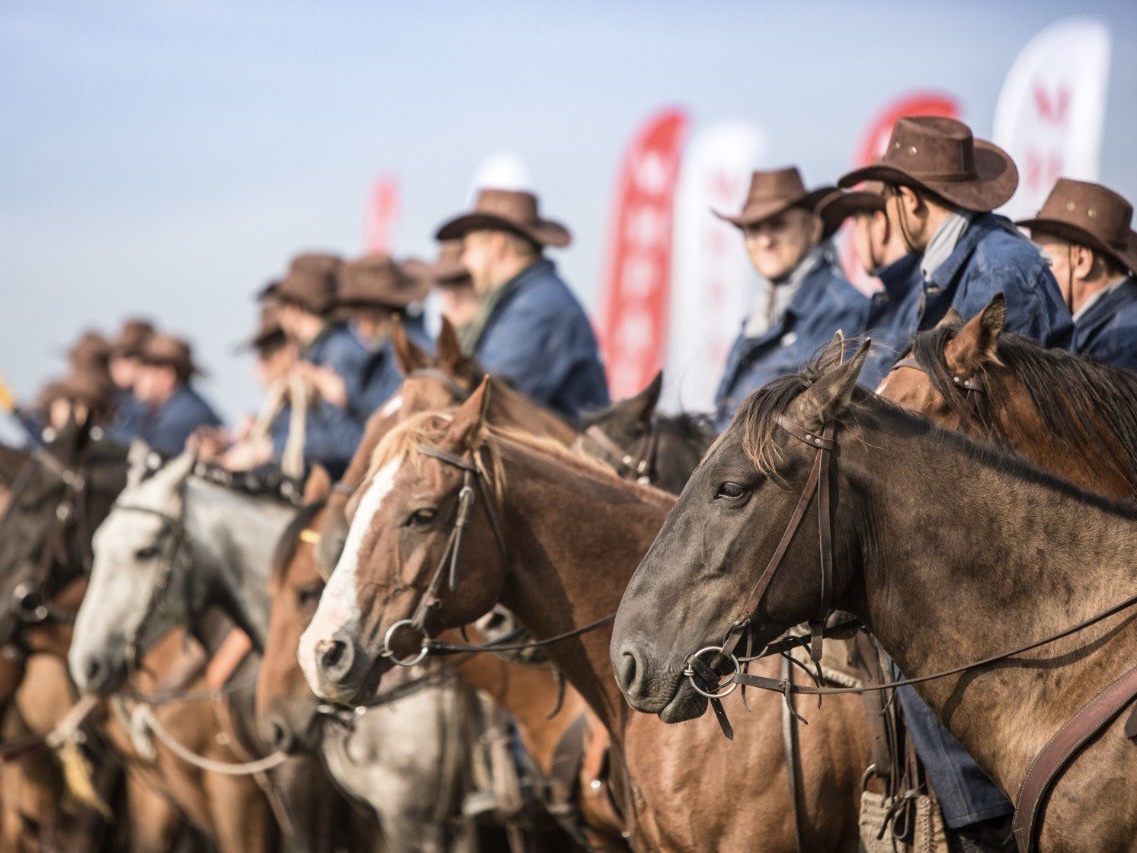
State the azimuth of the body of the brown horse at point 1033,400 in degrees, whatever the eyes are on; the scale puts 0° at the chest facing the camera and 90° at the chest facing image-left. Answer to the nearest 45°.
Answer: approximately 90°

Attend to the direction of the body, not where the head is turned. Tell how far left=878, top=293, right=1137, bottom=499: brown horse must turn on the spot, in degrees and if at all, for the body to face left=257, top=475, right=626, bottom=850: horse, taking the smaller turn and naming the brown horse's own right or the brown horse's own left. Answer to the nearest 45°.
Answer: approximately 45° to the brown horse's own right

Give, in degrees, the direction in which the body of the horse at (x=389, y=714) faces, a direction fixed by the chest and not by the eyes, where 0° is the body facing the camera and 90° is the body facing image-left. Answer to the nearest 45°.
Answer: approximately 45°

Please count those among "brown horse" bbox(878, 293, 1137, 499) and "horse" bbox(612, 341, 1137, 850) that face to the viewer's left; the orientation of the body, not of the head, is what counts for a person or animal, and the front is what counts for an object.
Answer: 2

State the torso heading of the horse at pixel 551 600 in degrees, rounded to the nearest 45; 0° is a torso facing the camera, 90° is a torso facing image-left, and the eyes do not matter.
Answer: approximately 45°

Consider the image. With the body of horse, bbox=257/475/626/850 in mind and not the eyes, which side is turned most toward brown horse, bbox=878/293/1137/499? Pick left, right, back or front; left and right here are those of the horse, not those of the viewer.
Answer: left

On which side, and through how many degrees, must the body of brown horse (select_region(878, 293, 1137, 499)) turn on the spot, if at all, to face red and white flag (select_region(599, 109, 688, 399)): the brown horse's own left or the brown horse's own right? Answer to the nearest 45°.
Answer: approximately 90° to the brown horse's own right

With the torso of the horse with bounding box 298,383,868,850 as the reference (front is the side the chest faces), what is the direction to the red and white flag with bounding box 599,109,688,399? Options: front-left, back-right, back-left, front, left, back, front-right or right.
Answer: back-right

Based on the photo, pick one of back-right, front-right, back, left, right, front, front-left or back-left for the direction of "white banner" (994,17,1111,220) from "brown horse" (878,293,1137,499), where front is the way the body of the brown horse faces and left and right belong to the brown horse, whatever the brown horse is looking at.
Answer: right

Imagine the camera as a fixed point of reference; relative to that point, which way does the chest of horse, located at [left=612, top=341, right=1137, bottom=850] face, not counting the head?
to the viewer's left

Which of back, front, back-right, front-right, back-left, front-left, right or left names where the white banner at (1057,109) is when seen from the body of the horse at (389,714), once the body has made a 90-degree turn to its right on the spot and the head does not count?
right

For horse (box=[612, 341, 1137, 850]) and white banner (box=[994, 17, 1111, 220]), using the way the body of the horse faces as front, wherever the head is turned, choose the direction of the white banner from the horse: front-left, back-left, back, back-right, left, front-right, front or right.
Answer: right

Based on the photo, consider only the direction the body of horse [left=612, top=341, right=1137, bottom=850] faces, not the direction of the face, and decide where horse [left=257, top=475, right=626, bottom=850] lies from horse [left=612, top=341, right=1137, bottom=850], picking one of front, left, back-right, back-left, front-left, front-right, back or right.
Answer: front-right
